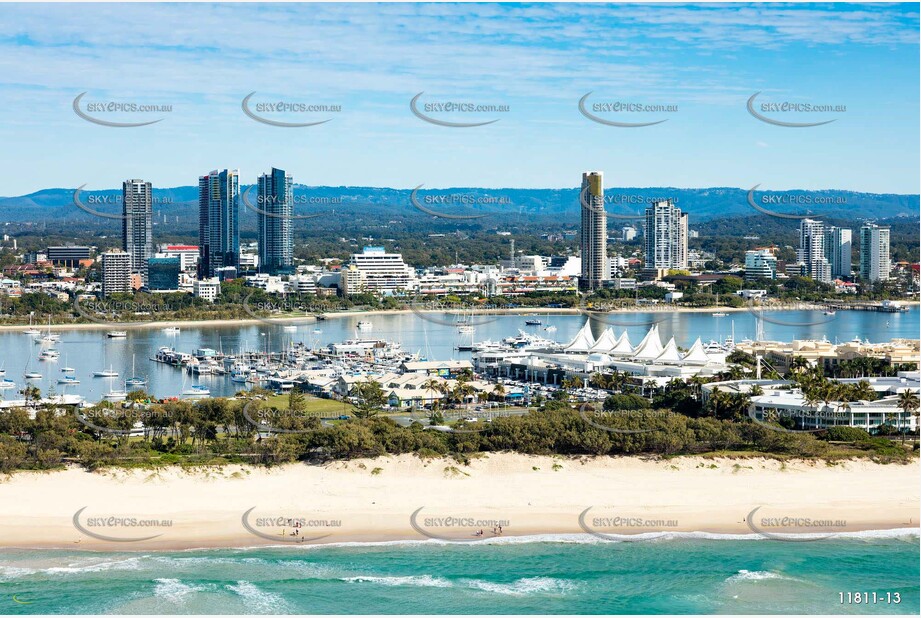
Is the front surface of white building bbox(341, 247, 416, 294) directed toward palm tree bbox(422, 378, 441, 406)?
yes

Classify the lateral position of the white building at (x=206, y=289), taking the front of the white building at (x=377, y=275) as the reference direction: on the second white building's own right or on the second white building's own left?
on the second white building's own right

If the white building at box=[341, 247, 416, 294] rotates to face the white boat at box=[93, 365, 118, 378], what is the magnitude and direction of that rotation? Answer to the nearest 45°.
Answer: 0° — it already faces it

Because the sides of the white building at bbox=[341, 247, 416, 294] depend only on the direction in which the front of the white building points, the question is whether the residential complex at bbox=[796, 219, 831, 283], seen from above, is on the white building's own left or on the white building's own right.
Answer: on the white building's own left

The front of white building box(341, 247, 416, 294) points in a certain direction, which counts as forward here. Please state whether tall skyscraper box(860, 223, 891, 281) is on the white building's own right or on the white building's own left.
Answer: on the white building's own left

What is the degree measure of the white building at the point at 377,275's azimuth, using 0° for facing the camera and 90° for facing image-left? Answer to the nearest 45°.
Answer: approximately 0°

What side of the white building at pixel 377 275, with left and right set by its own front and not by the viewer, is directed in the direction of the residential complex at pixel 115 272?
right

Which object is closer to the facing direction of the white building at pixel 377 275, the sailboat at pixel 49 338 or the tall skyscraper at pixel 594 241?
the sailboat

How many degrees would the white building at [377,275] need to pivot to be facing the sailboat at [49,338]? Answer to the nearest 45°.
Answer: approximately 45° to its right

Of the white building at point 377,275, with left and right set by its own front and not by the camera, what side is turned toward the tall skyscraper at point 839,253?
left

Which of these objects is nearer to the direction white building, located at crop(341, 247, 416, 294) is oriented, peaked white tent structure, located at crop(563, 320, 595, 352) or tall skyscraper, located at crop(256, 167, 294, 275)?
the peaked white tent structure
